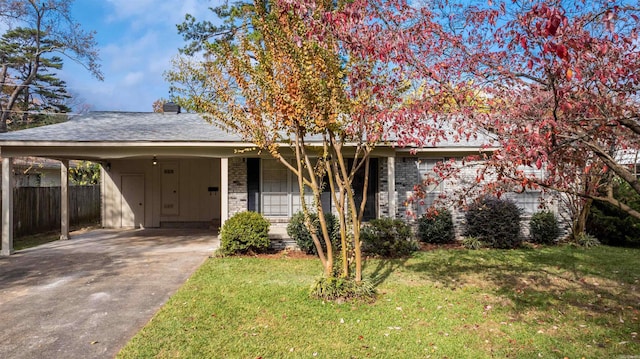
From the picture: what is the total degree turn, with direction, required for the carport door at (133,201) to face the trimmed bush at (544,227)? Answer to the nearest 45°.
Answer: approximately 45° to its left

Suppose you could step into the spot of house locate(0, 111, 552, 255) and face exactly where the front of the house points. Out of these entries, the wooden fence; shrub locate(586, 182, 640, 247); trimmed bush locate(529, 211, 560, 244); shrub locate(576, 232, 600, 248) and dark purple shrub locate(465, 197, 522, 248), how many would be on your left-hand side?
4

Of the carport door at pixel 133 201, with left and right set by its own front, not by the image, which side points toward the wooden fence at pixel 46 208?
right

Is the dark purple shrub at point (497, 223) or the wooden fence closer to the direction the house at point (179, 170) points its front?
the dark purple shrub

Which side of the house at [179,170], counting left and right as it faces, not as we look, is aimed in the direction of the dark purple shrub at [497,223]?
left

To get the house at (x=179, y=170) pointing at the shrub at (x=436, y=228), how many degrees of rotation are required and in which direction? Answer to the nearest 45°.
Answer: approximately 90° to its left

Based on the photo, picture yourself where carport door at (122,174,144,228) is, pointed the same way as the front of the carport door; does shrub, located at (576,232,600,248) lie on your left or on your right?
on your left

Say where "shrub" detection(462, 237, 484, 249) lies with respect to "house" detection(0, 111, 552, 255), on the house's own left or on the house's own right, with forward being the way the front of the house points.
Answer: on the house's own left

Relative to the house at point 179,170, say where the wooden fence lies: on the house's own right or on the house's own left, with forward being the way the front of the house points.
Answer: on the house's own right

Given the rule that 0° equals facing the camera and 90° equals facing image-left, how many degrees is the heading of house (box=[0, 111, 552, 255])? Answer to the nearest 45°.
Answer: approximately 0°
